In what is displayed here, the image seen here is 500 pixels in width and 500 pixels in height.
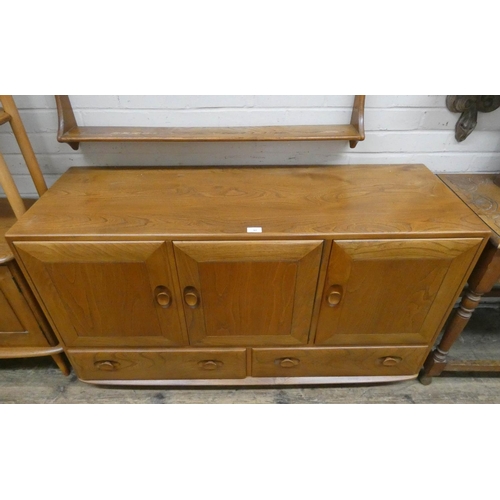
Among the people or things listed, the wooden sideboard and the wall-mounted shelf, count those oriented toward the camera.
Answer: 2

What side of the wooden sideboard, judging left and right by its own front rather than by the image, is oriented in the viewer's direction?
front

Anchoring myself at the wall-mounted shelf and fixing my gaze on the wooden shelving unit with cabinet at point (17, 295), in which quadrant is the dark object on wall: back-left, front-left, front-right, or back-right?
back-left

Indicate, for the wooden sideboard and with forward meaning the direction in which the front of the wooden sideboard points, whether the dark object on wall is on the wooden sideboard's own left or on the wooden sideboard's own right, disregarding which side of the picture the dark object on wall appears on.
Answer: on the wooden sideboard's own left

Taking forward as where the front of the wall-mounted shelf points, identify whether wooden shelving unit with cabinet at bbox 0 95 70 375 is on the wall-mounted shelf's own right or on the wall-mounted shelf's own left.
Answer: on the wall-mounted shelf's own right

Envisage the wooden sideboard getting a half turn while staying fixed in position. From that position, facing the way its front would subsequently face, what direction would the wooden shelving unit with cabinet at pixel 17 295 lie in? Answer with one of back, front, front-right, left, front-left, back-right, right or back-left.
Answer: left

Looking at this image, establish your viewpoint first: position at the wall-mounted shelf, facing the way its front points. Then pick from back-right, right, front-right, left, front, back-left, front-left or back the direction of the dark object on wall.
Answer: left
